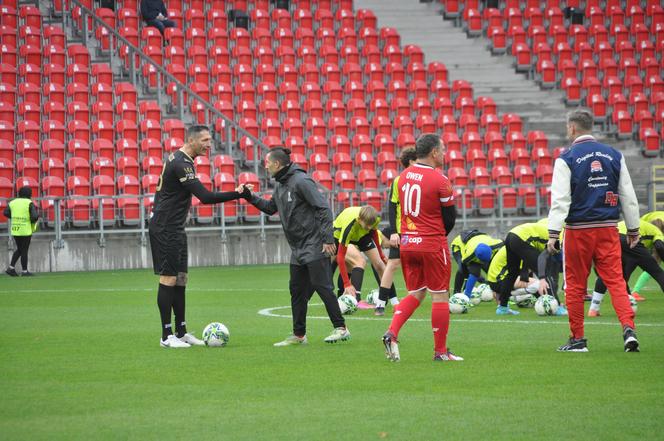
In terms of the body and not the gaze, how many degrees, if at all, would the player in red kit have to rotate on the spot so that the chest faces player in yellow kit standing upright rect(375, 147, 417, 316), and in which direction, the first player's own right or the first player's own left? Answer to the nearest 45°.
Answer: approximately 45° to the first player's own left

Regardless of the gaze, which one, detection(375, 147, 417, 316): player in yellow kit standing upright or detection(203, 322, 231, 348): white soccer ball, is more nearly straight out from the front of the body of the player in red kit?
the player in yellow kit standing upright

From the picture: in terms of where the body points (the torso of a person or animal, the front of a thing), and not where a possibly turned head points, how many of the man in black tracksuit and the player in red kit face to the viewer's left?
1

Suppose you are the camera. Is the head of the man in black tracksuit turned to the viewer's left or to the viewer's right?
to the viewer's left

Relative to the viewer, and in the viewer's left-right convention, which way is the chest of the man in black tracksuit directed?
facing to the left of the viewer

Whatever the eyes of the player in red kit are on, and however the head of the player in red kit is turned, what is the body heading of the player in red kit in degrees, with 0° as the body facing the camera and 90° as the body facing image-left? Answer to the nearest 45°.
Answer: approximately 225°

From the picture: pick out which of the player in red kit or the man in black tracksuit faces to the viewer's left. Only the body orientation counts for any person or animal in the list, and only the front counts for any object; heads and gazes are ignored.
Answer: the man in black tracksuit
